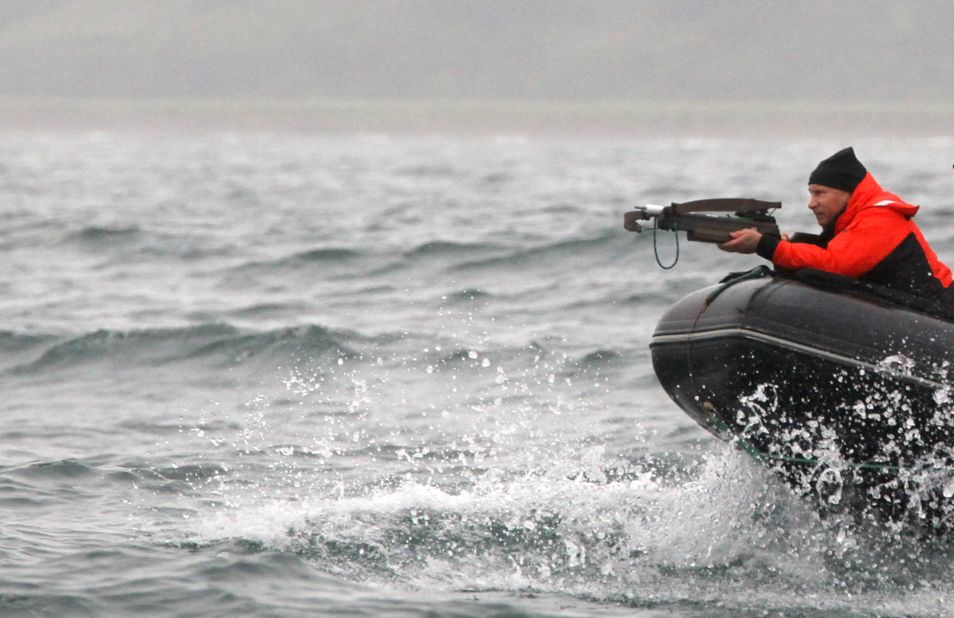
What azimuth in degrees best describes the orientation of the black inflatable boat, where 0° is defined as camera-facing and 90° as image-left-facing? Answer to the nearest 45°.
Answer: approximately 90°

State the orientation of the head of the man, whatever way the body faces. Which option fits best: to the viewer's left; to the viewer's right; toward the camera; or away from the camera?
to the viewer's left

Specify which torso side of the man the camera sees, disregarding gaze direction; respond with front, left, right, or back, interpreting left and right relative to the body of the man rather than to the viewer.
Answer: left
